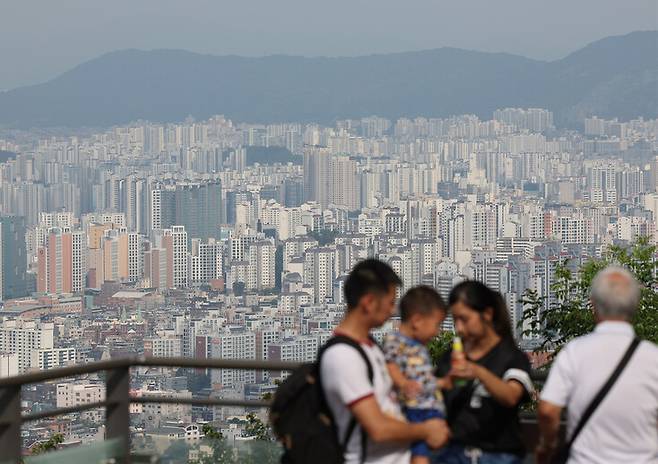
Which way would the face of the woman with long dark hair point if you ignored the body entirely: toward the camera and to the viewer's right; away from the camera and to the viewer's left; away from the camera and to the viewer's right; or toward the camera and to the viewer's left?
toward the camera and to the viewer's left

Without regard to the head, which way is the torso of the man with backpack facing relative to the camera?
to the viewer's right

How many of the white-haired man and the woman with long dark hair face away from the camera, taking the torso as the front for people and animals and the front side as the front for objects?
1

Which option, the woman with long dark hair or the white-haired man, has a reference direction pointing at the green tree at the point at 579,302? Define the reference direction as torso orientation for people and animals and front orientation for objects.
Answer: the white-haired man

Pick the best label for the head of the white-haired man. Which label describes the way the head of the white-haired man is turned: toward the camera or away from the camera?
away from the camera

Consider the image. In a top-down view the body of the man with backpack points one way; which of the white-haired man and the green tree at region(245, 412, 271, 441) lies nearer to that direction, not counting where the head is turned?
the white-haired man

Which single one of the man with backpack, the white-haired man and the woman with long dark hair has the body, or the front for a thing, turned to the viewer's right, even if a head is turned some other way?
the man with backpack

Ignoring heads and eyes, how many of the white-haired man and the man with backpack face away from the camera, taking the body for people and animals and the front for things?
1

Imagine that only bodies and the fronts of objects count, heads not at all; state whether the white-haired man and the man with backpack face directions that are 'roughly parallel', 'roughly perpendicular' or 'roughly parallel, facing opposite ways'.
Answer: roughly perpendicular

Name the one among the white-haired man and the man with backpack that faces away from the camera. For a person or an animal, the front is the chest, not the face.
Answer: the white-haired man

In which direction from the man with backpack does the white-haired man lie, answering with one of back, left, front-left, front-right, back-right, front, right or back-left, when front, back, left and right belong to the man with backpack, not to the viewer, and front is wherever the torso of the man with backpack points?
front

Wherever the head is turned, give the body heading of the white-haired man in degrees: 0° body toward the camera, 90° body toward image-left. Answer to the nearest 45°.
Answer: approximately 180°

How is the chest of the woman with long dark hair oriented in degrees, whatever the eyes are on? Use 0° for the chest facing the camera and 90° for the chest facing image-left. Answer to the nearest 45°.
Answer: approximately 45°
